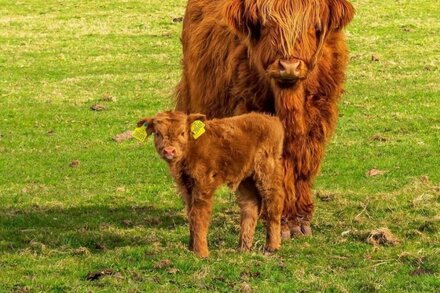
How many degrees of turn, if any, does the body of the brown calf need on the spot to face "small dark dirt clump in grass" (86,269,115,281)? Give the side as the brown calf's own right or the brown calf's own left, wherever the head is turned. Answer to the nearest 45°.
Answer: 0° — it already faces it

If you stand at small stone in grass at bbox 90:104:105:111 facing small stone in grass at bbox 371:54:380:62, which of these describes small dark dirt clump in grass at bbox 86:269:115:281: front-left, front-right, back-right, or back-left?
back-right

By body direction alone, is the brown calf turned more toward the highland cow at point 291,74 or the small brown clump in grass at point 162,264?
the small brown clump in grass

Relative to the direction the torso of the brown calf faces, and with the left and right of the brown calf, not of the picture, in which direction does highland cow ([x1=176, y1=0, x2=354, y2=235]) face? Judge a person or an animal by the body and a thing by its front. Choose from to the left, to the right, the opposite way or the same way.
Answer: to the left

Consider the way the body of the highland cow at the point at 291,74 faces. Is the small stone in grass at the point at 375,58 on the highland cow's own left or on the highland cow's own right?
on the highland cow's own left

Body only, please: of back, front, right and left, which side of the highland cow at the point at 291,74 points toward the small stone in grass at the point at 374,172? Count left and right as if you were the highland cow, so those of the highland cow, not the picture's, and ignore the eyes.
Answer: left

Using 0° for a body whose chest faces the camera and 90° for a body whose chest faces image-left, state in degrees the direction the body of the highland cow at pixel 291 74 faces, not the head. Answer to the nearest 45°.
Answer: approximately 315°
